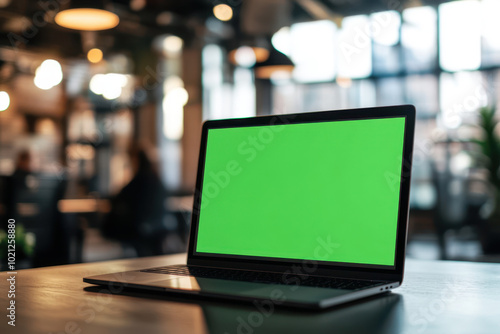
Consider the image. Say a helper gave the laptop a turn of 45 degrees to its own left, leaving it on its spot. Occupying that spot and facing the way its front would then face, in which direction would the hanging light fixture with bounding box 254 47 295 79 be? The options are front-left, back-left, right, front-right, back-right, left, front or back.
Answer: back

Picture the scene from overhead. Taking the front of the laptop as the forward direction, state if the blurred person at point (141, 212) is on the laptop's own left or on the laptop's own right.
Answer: on the laptop's own right

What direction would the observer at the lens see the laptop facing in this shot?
facing the viewer and to the left of the viewer

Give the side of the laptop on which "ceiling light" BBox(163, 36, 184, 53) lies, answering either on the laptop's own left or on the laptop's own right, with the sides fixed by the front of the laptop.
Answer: on the laptop's own right

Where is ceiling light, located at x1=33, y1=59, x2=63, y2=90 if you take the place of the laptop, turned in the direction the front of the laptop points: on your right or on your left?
on your right

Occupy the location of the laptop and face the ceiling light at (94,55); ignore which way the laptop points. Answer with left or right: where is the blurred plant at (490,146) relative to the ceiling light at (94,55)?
right

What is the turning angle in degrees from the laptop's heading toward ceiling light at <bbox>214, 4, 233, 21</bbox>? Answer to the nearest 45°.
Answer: approximately 135° to its right

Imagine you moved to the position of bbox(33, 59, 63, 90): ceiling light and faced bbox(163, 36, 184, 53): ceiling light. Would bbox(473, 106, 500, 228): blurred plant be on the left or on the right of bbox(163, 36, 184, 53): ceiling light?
right

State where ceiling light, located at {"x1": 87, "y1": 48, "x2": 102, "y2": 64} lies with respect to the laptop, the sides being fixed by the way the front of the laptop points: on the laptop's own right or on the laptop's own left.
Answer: on the laptop's own right
